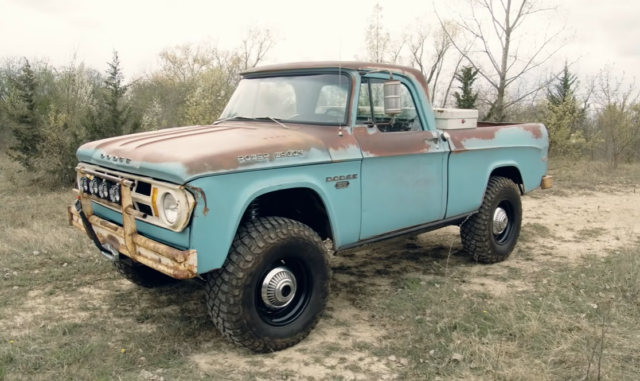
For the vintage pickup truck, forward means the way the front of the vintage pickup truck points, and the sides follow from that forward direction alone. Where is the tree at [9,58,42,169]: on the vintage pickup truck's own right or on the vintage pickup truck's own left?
on the vintage pickup truck's own right

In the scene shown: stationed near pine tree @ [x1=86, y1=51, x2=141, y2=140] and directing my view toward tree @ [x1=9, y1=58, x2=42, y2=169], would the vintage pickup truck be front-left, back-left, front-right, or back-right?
back-left

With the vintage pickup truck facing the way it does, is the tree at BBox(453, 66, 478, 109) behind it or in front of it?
behind

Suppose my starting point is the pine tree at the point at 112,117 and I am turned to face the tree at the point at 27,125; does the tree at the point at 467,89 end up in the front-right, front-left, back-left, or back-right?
back-right

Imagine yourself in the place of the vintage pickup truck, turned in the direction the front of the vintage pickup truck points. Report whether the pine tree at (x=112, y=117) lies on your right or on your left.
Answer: on your right

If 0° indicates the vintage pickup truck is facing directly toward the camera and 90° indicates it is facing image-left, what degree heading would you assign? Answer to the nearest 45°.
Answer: approximately 45°
